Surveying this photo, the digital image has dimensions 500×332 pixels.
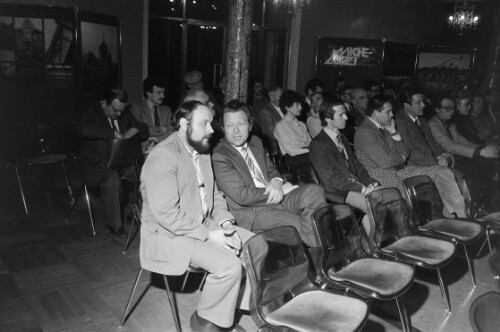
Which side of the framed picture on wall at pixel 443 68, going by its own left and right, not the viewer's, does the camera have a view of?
front

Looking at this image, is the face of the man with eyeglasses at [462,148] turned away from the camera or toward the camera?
toward the camera

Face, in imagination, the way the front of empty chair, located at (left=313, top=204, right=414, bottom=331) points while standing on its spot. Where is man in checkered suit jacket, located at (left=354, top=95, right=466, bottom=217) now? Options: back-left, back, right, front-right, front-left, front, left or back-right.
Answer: back-left

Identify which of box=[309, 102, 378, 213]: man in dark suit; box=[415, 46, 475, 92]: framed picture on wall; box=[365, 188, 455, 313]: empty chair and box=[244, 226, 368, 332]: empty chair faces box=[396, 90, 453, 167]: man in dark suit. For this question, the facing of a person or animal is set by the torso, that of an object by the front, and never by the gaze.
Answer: the framed picture on wall

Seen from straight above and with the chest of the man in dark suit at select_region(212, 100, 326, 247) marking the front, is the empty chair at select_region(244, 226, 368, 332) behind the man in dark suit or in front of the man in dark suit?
in front

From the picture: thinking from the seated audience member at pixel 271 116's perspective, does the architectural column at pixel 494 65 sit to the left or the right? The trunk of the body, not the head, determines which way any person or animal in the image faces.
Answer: on their left

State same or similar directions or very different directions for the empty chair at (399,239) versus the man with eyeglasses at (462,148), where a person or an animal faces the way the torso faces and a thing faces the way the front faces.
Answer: same or similar directions

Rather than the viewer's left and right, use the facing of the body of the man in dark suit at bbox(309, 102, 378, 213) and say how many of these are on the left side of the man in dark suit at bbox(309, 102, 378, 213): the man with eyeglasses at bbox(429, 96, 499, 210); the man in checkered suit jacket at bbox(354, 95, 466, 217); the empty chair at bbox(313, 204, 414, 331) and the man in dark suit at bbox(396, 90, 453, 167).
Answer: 3

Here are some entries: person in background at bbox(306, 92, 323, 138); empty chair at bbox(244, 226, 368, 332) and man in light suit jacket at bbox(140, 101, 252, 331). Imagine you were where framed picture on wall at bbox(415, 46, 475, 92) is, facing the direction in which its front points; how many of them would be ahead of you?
3

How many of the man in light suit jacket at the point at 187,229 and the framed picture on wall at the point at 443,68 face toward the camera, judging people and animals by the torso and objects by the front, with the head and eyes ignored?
1
